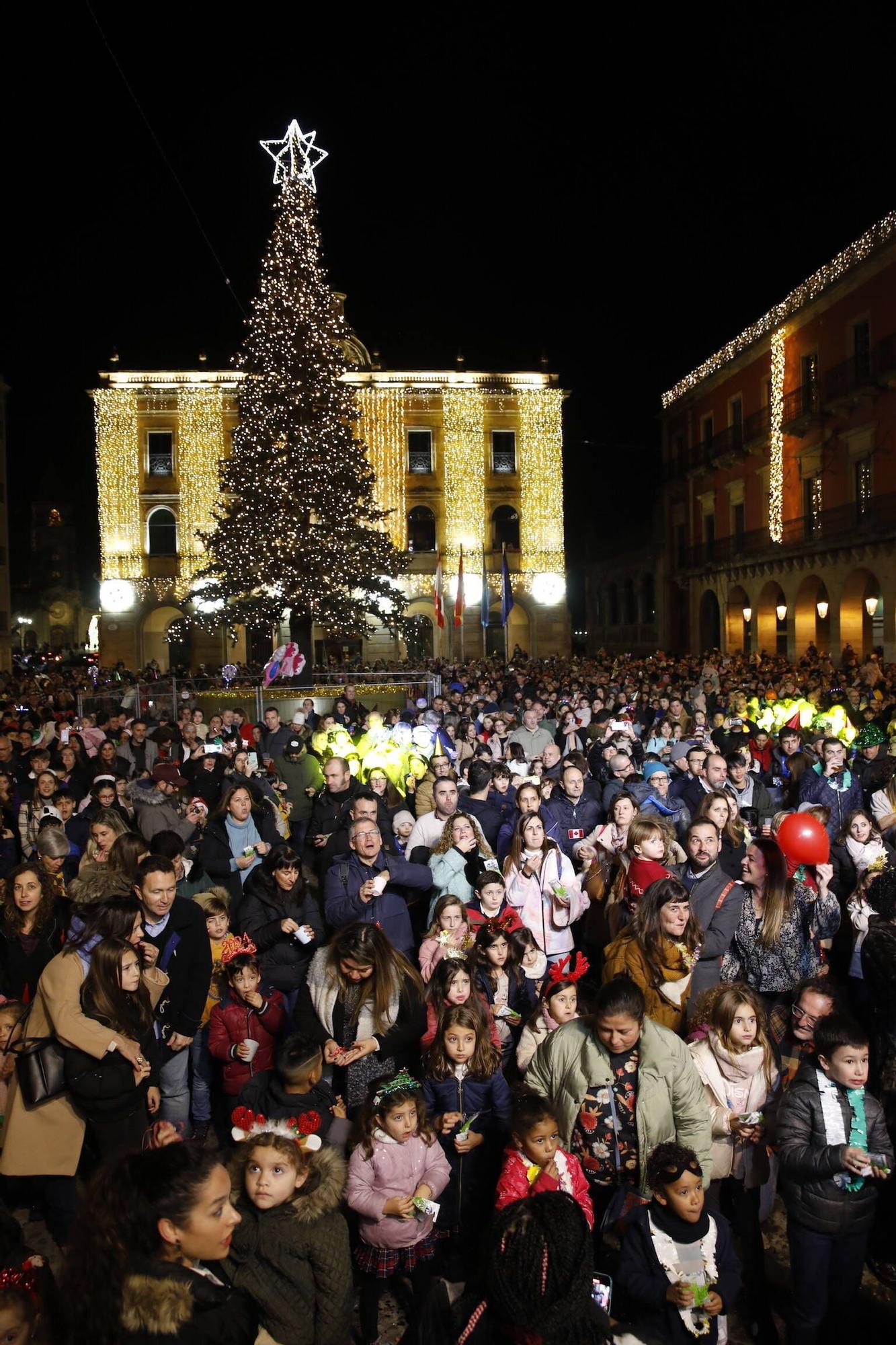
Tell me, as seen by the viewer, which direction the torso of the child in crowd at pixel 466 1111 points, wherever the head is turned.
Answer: toward the camera

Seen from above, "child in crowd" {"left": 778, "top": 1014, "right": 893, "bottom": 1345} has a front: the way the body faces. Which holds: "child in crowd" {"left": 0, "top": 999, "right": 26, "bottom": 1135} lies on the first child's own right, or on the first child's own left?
on the first child's own right

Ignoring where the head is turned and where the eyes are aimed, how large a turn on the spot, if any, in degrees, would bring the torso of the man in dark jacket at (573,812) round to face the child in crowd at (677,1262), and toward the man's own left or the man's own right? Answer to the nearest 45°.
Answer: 0° — they already face them

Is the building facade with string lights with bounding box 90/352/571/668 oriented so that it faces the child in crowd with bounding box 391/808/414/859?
yes

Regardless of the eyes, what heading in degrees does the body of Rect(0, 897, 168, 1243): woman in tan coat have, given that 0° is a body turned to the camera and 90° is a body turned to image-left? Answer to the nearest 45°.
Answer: approximately 270°

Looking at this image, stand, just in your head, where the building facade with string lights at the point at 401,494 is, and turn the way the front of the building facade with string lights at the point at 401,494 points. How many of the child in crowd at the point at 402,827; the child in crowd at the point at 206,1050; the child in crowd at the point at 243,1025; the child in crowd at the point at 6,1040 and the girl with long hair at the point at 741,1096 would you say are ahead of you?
5

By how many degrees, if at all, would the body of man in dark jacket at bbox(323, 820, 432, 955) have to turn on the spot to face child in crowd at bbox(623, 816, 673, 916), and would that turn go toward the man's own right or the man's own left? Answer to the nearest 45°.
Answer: approximately 90° to the man's own left

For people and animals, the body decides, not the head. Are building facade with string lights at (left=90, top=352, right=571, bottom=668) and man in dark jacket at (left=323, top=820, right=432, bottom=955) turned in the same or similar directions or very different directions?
same or similar directions

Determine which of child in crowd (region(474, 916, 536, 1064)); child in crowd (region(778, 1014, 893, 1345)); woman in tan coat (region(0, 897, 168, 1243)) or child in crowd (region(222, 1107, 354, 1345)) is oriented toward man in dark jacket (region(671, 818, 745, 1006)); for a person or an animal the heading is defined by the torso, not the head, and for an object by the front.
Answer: the woman in tan coat

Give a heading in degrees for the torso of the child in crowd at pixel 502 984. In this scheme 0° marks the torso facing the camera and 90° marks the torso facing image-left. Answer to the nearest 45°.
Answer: approximately 0°

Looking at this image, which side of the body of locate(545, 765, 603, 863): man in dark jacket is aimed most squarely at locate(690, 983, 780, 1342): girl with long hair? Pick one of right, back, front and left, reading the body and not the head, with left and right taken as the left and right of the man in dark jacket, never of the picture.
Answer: front

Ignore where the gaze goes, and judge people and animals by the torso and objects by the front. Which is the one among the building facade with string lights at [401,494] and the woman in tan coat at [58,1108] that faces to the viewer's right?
the woman in tan coat

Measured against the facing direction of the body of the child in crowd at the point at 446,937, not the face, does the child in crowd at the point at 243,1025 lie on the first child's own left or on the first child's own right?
on the first child's own right
